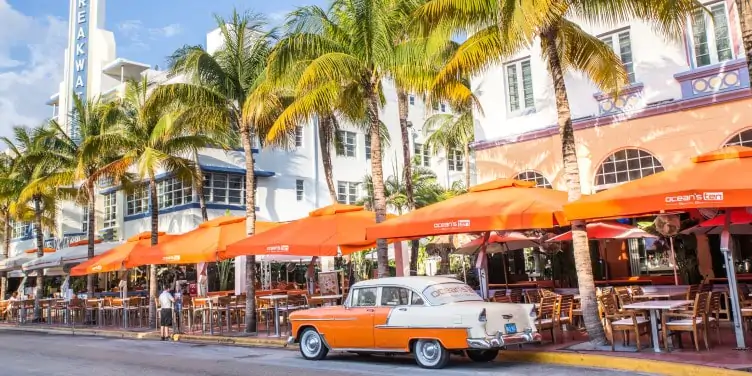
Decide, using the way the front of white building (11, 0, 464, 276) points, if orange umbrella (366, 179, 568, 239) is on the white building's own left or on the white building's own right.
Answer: on the white building's own left

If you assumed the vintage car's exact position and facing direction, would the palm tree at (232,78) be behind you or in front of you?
in front

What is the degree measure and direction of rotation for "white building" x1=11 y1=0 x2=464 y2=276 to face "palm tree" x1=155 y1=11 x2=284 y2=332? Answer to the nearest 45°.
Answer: approximately 45° to its left

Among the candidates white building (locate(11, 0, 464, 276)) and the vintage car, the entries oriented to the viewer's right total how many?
0

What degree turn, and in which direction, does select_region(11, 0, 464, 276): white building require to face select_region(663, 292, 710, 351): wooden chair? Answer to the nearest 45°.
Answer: approximately 45° to its left

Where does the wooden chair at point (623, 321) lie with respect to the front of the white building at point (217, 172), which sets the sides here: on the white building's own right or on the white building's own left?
on the white building's own left

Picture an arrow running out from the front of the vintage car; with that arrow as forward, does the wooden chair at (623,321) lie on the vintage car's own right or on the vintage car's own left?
on the vintage car's own right

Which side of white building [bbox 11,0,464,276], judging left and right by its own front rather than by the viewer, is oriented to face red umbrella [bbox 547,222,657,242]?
left

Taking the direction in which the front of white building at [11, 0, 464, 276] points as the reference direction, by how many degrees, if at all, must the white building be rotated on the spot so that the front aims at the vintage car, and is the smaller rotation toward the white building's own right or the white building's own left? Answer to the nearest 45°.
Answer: approximately 45° to the white building's own left

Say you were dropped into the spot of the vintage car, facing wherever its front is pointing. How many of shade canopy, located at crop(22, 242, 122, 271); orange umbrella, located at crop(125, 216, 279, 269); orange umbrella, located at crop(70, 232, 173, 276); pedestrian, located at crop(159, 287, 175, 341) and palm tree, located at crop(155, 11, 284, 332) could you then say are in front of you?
5

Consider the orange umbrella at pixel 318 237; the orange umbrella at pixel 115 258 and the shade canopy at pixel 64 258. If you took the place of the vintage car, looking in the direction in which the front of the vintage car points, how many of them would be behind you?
0

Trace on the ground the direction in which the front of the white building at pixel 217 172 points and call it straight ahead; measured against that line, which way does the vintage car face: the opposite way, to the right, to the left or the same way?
to the right

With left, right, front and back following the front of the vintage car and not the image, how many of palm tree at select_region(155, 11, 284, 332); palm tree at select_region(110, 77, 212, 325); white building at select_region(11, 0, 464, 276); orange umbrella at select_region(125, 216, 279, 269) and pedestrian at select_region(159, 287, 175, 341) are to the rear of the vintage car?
0

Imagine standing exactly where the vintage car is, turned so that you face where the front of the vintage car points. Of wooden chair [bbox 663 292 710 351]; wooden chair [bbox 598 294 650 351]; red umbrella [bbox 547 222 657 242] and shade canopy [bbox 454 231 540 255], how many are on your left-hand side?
0

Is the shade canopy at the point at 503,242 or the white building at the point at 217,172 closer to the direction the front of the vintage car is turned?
the white building

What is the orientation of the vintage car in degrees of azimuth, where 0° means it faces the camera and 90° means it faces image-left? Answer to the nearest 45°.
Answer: approximately 135°

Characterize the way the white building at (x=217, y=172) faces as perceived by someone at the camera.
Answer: facing the viewer and to the left of the viewer

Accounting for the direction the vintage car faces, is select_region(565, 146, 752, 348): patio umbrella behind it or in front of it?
behind

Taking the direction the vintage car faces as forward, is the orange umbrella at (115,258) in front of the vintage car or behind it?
in front
